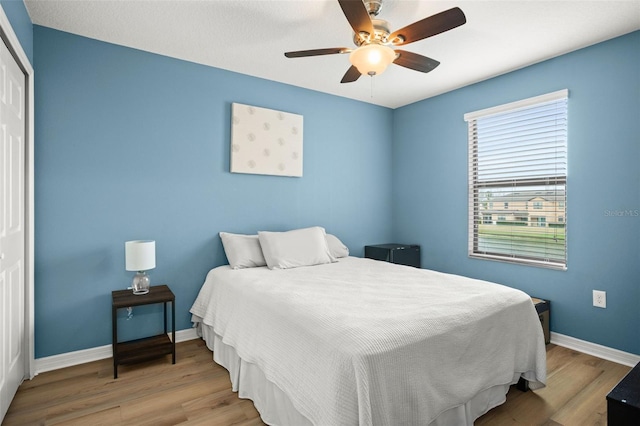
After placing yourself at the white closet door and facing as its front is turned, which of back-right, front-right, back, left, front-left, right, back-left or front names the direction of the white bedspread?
front-right

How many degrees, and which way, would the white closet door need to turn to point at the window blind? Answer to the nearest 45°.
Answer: approximately 45° to its right

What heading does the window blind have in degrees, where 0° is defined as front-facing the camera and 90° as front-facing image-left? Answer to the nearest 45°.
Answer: approximately 45°

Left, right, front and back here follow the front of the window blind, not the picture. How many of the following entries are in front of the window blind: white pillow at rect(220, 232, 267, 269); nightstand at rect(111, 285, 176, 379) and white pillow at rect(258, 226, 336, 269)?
3

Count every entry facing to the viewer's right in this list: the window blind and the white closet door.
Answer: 1

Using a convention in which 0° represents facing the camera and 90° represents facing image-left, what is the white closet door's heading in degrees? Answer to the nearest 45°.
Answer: approximately 270°

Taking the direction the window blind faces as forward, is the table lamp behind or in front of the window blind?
in front
